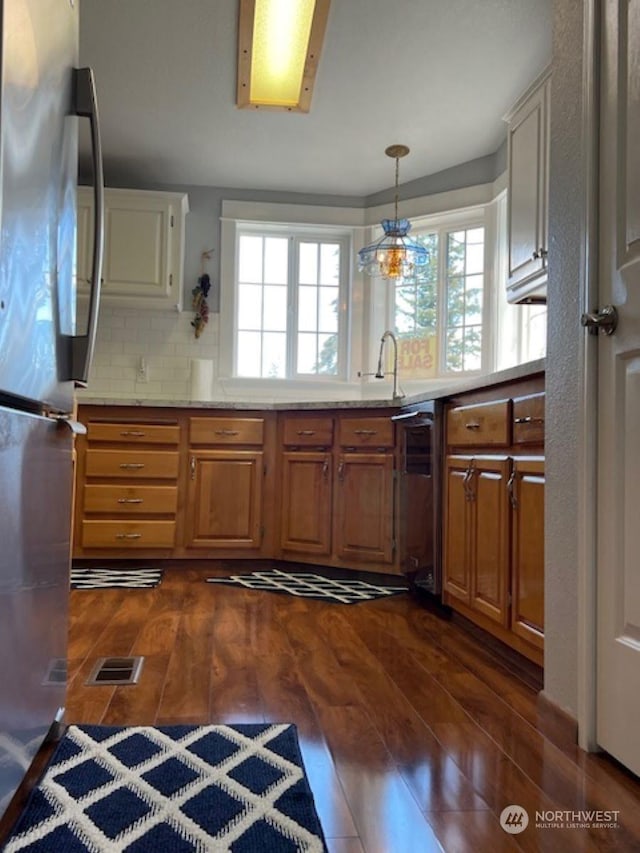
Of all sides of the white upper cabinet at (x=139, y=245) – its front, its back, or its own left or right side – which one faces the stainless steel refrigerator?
front

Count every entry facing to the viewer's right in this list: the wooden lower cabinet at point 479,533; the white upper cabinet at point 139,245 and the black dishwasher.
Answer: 0

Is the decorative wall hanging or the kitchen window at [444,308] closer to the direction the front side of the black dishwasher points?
the decorative wall hanging

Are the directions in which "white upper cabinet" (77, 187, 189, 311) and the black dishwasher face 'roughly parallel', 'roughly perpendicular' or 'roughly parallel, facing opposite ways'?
roughly perpendicular

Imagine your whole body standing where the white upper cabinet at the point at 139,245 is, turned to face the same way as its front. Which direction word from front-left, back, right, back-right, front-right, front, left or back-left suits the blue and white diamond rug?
front

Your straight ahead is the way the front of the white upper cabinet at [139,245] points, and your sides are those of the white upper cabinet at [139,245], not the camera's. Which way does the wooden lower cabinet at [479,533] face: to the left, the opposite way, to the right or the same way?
to the right

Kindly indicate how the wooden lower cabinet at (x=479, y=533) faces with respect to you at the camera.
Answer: facing the viewer and to the left of the viewer

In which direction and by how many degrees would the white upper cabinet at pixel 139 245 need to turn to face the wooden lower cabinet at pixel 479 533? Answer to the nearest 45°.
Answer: approximately 45° to its left

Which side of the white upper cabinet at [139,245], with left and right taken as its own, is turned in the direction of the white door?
front

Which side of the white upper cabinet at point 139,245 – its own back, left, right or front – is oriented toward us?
front

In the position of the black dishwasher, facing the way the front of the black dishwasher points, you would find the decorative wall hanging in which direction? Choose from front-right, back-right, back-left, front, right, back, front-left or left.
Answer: right

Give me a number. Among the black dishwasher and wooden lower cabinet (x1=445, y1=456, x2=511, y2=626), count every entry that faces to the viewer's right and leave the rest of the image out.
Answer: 0

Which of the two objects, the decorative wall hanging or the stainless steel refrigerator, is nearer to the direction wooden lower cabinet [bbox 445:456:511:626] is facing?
the stainless steel refrigerator

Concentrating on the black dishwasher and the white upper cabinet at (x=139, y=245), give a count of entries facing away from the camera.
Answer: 0
